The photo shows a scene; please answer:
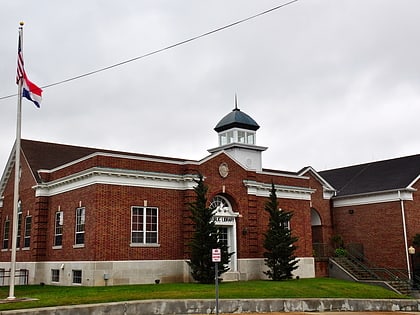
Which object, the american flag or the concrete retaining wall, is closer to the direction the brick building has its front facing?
the concrete retaining wall

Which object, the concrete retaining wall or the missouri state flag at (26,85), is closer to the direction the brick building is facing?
the concrete retaining wall

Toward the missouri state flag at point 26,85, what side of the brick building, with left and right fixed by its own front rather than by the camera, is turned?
right

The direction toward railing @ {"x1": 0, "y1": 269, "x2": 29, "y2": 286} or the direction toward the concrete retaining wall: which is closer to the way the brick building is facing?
the concrete retaining wall

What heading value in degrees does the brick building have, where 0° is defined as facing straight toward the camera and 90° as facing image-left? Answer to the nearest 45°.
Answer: approximately 315°

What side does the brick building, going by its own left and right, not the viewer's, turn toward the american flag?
right

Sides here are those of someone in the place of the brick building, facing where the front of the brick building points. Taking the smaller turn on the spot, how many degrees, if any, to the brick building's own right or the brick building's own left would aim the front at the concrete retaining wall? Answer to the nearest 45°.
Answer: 0° — it already faces it
